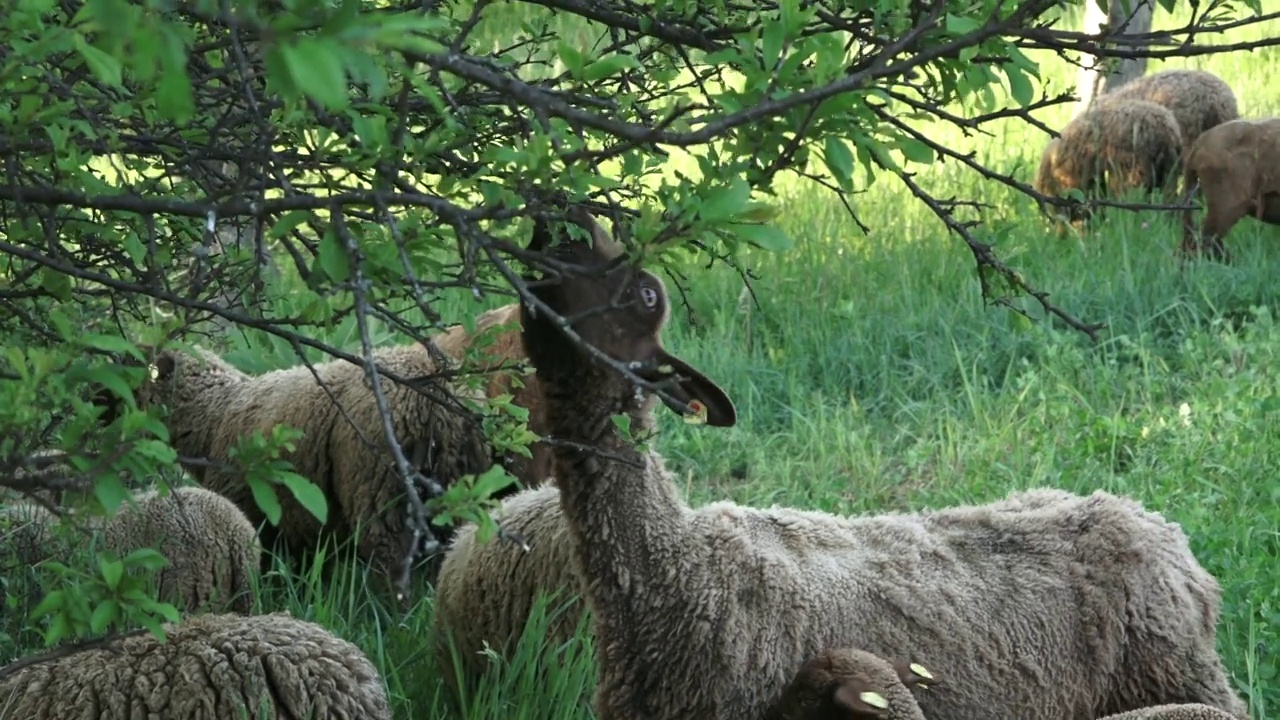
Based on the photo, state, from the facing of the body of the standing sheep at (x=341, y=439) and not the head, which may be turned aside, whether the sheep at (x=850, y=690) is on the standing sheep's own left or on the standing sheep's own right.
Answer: on the standing sheep's own left

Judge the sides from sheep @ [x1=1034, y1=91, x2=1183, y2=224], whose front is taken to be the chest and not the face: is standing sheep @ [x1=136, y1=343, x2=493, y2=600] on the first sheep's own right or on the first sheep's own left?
on the first sheep's own left

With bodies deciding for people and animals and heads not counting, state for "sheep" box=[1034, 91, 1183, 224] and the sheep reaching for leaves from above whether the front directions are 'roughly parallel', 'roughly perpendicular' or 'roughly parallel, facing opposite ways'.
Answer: roughly parallel

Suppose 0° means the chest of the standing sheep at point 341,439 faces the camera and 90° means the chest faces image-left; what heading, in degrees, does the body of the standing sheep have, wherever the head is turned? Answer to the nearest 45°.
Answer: approximately 90°

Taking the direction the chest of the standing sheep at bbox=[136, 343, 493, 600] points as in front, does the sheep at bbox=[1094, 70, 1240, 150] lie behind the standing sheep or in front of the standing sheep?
behind

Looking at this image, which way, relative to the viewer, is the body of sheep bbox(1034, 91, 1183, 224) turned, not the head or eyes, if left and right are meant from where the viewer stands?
facing to the left of the viewer

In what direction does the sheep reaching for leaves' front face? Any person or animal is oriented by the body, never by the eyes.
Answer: to the viewer's left

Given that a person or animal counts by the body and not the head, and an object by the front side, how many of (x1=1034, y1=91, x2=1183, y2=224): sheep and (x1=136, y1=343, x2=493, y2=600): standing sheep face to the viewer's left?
2

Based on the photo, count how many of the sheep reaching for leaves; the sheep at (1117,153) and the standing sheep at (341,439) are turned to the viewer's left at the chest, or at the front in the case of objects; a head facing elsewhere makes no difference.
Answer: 3

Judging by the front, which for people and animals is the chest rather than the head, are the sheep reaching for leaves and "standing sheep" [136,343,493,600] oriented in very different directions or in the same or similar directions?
same or similar directions
